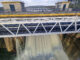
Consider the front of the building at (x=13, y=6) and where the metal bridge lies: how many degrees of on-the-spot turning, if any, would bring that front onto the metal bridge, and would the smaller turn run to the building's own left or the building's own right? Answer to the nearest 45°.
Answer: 0° — it already faces it

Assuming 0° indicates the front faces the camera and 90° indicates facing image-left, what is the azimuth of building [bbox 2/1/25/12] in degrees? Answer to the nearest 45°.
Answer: approximately 0°
